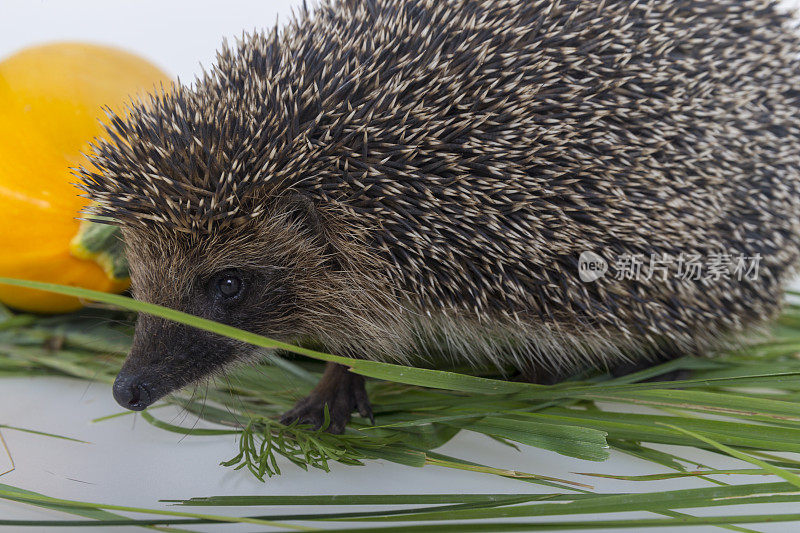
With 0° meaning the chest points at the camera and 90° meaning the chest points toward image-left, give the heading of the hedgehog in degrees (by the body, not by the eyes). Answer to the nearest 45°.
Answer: approximately 90°

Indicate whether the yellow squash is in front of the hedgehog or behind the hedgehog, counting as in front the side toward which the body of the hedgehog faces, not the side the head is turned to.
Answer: in front
